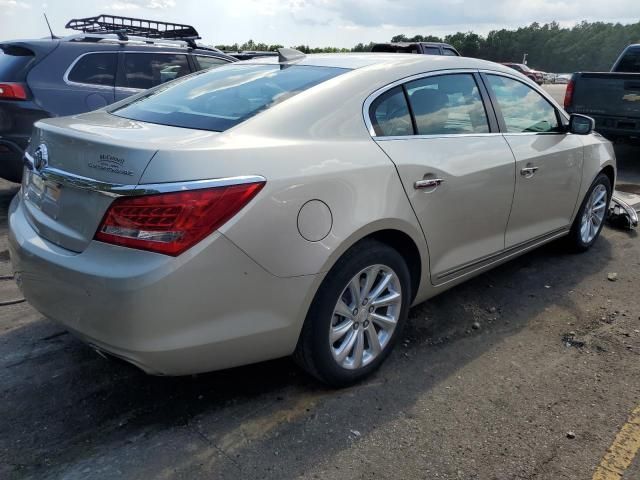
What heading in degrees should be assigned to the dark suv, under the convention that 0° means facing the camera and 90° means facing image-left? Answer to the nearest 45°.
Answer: approximately 225°

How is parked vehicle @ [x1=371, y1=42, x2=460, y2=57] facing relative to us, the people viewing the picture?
facing away from the viewer and to the right of the viewer

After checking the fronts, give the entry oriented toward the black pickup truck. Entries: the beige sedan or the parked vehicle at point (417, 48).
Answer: the beige sedan

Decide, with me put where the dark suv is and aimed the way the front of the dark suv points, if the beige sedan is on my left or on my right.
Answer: on my right

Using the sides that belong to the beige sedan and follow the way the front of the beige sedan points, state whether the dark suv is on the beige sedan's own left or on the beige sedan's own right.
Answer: on the beige sedan's own left

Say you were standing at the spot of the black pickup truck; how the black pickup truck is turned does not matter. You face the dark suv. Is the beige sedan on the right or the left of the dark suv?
left

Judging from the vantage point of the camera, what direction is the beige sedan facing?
facing away from the viewer and to the right of the viewer

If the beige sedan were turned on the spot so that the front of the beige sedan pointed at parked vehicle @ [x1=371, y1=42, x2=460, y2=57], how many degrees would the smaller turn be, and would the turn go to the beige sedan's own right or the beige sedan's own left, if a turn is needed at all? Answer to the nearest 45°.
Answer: approximately 45° to the beige sedan's own left

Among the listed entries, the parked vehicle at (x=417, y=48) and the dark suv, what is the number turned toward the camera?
0

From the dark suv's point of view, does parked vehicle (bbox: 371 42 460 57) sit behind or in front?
in front
